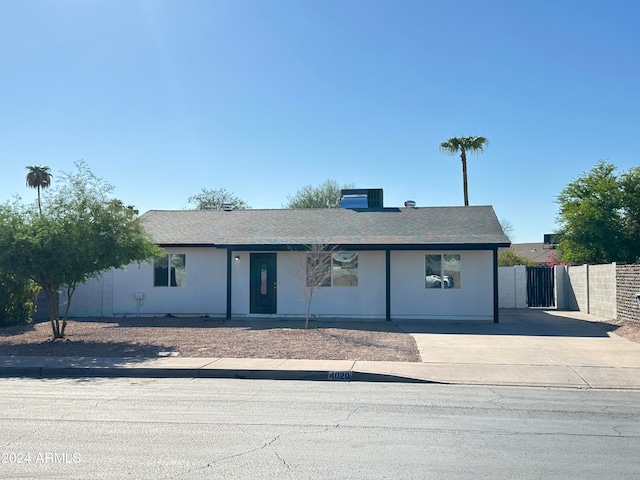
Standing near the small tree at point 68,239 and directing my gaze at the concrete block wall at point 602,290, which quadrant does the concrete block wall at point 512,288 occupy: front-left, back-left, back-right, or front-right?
front-left

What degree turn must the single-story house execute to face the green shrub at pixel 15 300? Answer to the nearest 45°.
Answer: approximately 90° to its right

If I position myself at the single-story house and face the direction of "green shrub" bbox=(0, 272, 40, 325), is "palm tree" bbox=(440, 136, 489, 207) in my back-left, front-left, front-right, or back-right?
back-right

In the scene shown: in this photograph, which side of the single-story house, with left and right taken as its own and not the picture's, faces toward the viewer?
front

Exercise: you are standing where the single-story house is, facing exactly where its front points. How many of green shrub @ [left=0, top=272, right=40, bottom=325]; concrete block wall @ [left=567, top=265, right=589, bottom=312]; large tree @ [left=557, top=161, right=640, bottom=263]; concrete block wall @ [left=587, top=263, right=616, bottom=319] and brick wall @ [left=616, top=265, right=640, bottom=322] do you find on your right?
1

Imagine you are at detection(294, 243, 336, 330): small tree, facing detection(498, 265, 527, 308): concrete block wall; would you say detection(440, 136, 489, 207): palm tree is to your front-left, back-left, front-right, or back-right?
front-left

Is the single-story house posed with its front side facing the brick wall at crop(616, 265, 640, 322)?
no

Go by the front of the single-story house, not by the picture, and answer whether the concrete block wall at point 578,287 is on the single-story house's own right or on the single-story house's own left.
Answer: on the single-story house's own left

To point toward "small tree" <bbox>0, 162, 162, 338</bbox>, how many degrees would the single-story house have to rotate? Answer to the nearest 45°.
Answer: approximately 45° to its right

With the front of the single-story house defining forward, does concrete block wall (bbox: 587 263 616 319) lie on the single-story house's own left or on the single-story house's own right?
on the single-story house's own left

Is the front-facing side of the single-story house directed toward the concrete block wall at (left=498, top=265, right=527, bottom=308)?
no

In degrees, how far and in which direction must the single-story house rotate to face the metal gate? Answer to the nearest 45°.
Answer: approximately 135° to its left
